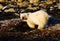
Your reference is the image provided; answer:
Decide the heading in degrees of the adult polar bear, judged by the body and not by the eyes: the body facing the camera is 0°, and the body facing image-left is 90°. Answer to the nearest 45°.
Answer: approximately 90°
